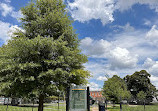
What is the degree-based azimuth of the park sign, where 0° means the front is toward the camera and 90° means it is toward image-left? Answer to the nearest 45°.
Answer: approximately 0°
